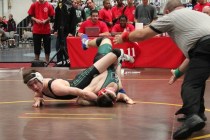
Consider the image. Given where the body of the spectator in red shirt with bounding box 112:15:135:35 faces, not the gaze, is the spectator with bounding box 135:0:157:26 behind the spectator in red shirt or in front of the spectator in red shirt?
behind

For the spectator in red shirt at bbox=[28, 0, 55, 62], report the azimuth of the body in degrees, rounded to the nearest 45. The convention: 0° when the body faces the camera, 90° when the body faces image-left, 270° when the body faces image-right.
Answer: approximately 0°

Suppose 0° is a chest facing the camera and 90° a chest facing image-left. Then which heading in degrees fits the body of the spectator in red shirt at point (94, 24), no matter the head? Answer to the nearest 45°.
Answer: approximately 0°

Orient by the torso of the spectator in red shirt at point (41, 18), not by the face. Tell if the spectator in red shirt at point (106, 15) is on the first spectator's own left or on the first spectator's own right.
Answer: on the first spectator's own left

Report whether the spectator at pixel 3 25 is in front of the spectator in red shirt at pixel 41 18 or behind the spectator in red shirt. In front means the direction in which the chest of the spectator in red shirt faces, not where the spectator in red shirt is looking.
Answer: behind

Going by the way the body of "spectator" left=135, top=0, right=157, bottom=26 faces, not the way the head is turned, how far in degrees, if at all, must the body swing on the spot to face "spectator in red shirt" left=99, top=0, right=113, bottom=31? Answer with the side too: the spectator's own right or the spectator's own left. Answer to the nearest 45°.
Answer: approximately 90° to the spectator's own right

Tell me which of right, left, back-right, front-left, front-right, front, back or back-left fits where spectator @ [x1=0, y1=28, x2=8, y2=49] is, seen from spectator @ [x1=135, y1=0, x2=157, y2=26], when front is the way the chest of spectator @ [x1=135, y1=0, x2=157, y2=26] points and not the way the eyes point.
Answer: back-right

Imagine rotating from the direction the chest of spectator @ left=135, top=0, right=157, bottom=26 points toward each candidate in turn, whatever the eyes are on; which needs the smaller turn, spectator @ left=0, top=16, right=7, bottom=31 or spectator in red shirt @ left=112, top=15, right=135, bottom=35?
the spectator in red shirt

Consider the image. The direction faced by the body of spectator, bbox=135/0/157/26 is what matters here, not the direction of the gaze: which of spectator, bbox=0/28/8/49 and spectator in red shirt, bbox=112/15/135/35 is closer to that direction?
the spectator in red shirt
